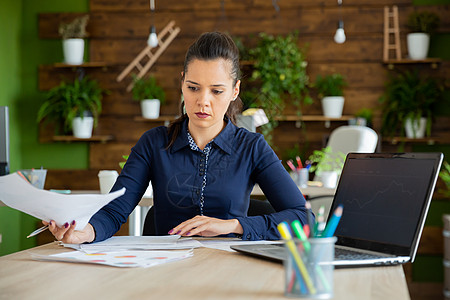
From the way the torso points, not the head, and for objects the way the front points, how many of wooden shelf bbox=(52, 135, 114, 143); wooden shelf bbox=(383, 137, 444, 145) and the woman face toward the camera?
3

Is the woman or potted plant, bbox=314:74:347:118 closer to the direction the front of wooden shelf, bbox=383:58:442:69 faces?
the woman

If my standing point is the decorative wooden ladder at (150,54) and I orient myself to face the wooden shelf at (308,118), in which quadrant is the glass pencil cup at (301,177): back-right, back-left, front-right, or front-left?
front-right

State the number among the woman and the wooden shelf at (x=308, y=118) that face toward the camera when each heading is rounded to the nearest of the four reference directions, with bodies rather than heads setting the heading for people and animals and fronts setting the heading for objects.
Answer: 2

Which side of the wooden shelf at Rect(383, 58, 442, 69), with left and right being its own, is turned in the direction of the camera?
front

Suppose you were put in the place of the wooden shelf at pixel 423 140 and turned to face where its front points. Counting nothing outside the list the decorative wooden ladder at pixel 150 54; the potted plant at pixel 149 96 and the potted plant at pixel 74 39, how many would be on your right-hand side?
3

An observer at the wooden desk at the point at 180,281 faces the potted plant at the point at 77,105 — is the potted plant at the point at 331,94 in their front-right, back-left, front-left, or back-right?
front-right

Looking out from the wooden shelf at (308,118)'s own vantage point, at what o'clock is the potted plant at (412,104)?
The potted plant is roughly at 9 o'clock from the wooden shelf.

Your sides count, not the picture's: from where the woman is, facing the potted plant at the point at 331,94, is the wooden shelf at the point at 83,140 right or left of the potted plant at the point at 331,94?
left

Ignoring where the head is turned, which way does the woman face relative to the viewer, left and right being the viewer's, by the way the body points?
facing the viewer
